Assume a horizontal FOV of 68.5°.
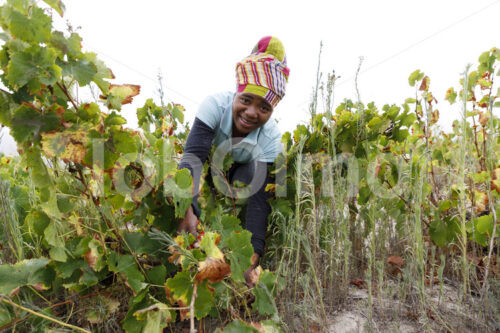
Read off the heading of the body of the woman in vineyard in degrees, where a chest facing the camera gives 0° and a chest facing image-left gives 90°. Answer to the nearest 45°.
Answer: approximately 0°
